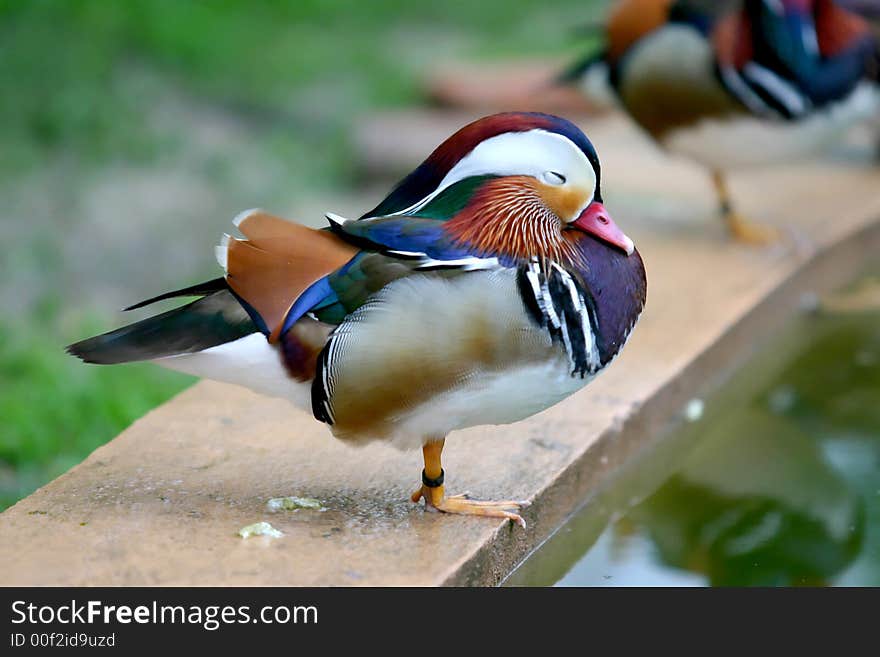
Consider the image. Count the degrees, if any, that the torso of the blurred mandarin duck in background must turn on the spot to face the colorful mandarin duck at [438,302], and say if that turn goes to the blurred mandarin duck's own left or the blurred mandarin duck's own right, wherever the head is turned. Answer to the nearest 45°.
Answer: approximately 90° to the blurred mandarin duck's own right

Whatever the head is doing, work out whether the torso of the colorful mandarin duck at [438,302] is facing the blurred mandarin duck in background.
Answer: no

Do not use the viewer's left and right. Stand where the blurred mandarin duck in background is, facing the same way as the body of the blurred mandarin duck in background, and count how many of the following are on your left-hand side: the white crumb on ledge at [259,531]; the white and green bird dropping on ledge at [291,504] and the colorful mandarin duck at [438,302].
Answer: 0

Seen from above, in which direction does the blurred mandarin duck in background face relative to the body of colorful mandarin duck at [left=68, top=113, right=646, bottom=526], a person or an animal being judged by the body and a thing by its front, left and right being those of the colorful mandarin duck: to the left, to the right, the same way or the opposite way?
the same way

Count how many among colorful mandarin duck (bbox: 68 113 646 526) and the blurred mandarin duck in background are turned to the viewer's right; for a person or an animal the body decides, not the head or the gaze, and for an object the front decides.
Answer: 2

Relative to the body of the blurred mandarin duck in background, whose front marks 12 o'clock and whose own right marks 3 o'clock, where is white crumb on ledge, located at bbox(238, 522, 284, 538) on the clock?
The white crumb on ledge is roughly at 4 o'clock from the blurred mandarin duck in background.

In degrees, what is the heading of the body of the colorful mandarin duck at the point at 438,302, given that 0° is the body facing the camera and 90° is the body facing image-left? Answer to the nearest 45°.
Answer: approximately 270°

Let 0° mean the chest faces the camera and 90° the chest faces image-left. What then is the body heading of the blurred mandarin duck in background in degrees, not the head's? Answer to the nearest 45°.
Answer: approximately 270°
